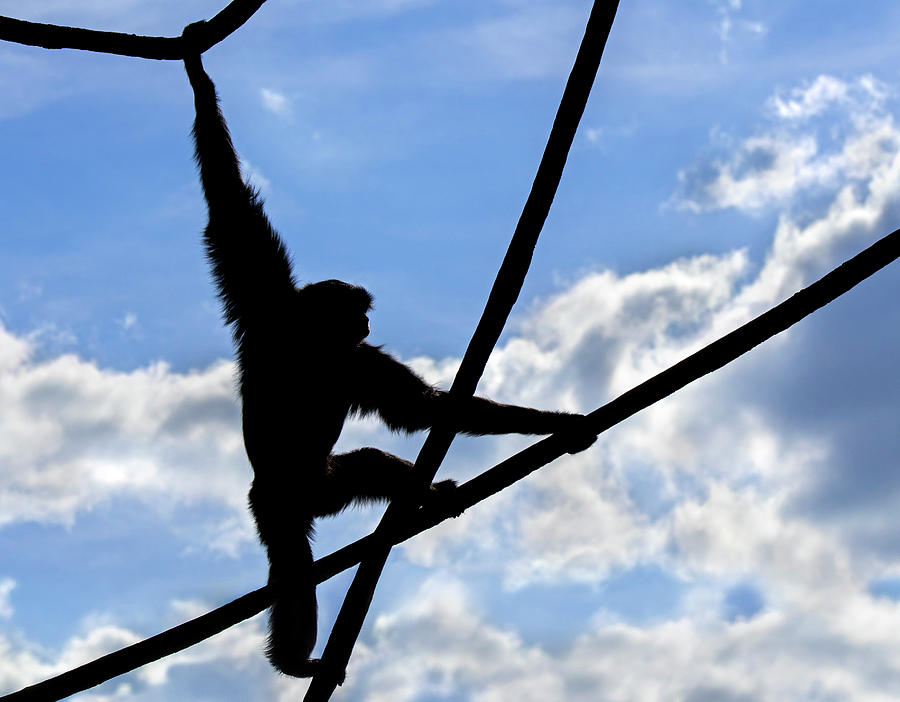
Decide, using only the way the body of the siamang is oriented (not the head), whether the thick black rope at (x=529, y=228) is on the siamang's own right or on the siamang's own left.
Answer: on the siamang's own right

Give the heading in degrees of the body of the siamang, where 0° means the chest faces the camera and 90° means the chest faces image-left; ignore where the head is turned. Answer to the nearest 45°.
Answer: approximately 270°
